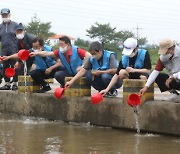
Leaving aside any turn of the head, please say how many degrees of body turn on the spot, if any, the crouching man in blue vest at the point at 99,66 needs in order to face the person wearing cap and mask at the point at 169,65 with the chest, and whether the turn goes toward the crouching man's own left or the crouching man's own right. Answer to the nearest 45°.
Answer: approximately 90° to the crouching man's own left

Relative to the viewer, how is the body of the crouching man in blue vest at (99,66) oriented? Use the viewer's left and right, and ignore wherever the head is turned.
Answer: facing the viewer and to the left of the viewer

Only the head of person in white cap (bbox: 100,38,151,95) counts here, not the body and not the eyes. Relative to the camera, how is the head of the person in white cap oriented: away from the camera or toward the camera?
toward the camera

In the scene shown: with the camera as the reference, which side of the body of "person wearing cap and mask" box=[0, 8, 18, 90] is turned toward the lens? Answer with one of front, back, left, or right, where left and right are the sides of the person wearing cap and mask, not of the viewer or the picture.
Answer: front

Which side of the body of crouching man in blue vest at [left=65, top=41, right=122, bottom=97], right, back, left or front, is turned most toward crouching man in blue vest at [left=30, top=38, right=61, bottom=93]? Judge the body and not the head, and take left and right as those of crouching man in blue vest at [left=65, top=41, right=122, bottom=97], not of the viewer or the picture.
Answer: right

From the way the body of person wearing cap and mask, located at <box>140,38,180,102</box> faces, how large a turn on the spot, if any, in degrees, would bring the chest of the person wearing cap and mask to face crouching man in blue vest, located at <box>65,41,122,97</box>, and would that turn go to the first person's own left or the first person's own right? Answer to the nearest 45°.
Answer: approximately 90° to the first person's own right

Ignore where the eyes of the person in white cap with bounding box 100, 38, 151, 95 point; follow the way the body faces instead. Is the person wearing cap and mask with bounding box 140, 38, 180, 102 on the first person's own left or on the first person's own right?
on the first person's own left

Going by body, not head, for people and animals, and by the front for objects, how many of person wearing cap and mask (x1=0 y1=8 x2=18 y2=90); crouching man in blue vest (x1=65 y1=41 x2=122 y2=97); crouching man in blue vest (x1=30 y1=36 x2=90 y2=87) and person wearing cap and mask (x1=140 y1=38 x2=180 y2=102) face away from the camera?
0

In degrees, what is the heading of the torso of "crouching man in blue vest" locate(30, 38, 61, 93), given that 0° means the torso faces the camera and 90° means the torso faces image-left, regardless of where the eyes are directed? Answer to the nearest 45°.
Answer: approximately 45°

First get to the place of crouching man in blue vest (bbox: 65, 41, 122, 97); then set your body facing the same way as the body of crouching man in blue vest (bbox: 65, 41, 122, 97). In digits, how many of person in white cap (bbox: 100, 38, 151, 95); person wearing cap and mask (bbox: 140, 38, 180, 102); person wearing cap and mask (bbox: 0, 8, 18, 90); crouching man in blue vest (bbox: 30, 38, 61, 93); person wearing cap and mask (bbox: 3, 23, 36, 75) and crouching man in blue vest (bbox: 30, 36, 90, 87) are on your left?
2

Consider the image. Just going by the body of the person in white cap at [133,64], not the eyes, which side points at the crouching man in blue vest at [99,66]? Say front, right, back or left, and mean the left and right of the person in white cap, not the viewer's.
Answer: right
